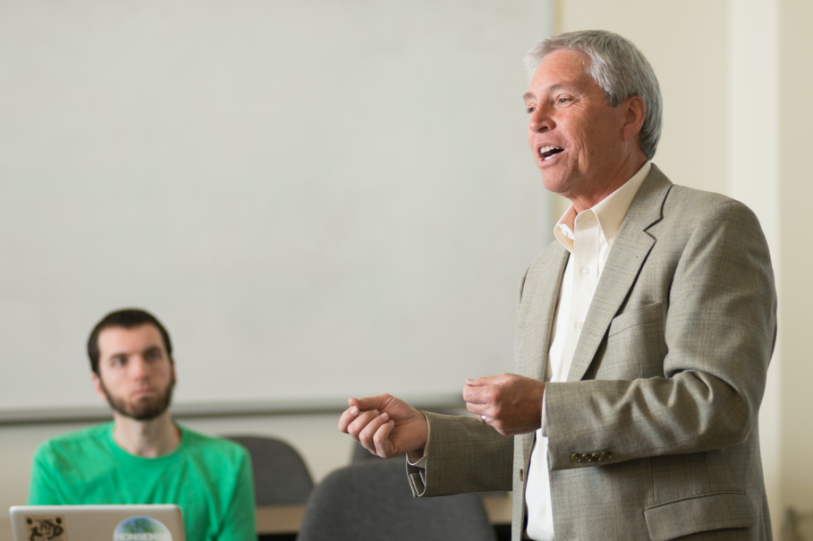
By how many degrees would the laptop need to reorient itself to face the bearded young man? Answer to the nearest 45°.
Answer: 0° — it already faces them

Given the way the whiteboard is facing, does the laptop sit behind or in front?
in front

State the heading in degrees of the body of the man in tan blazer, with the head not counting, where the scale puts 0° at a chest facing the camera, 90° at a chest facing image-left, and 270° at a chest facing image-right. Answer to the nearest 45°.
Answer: approximately 45°

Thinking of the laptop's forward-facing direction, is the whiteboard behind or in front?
in front

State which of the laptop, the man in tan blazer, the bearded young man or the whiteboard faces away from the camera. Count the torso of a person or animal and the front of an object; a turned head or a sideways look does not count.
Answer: the laptop

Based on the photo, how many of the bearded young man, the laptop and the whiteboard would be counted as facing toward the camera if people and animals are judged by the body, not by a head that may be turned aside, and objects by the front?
2

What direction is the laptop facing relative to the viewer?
away from the camera

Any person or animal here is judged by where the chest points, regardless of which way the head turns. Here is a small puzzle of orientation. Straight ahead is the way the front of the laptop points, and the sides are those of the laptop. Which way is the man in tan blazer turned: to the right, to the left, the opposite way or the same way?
to the left

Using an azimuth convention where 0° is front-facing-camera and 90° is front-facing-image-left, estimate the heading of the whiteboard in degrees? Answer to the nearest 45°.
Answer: approximately 0°

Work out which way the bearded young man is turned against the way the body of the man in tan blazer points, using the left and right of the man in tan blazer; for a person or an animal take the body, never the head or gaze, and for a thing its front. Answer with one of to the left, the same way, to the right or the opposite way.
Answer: to the left

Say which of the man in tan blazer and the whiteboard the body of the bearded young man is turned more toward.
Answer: the man in tan blazer

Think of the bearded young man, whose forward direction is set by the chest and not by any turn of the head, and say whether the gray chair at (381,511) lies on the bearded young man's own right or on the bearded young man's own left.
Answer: on the bearded young man's own left

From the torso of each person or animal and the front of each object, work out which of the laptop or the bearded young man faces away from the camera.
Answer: the laptop
